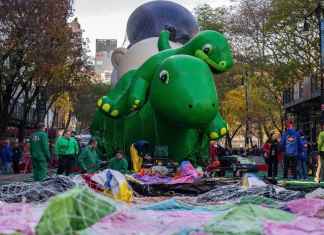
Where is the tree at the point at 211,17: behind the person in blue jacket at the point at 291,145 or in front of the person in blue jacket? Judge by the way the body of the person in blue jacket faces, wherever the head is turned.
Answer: in front

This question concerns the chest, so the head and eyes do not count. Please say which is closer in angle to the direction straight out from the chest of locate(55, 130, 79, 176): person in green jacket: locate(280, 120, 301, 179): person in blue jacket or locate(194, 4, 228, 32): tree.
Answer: the person in blue jacket

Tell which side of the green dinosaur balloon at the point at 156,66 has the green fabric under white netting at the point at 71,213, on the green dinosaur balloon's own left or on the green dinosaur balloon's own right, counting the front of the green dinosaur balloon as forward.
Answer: on the green dinosaur balloon's own right

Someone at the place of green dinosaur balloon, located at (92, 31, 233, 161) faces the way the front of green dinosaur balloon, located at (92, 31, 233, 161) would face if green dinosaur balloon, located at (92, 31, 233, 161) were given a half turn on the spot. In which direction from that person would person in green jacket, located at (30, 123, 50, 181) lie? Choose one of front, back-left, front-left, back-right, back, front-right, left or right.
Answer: front-left

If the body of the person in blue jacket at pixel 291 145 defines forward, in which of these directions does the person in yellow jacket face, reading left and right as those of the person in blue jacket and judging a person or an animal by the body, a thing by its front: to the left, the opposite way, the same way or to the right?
to the right
